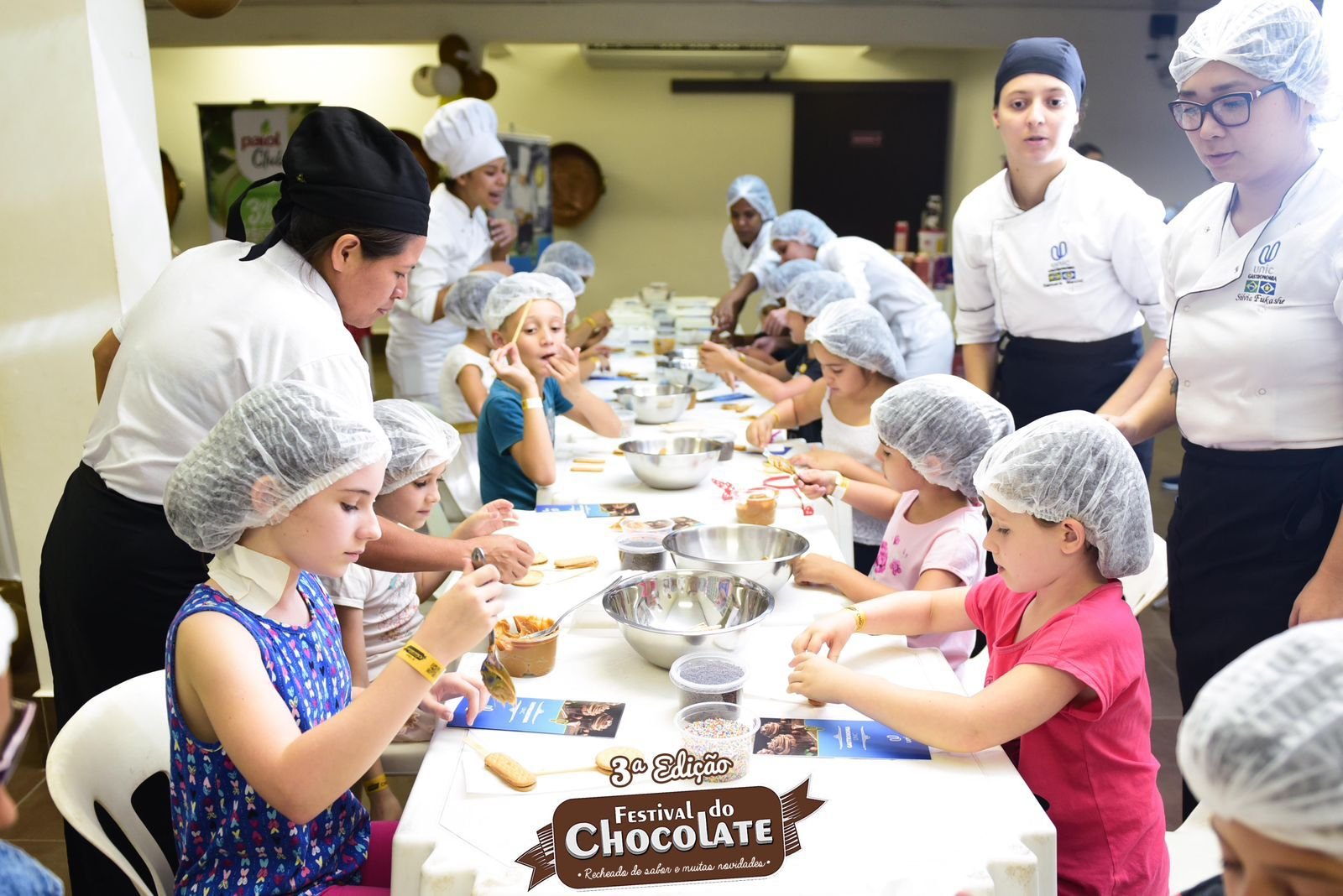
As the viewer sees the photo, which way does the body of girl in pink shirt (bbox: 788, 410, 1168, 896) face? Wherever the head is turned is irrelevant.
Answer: to the viewer's left

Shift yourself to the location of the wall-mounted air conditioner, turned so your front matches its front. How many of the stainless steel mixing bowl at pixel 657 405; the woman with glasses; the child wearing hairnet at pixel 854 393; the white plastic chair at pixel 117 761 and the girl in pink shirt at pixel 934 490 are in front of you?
5

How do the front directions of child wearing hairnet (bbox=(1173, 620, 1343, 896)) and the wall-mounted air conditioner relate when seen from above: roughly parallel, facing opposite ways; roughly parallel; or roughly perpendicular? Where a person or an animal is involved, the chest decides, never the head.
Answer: roughly perpendicular

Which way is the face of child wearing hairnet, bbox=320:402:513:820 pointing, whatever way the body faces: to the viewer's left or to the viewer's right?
to the viewer's right

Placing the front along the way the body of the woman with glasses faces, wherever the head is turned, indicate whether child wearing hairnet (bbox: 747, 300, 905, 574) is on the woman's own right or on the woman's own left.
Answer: on the woman's own right

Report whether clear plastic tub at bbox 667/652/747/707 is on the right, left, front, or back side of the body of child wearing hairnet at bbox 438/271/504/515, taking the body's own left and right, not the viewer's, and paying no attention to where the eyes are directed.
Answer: right

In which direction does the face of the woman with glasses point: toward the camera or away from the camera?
toward the camera

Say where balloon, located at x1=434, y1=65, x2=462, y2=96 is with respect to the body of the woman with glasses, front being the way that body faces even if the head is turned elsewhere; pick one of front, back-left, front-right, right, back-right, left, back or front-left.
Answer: right

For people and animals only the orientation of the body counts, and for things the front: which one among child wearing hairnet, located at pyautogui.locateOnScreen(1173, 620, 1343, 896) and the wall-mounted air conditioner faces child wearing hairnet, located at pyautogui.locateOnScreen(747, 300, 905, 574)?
the wall-mounted air conditioner

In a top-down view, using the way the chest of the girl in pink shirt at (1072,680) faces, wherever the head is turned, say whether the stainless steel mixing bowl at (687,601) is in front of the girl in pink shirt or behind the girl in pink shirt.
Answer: in front

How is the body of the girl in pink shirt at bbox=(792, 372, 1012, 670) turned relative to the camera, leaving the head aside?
to the viewer's left

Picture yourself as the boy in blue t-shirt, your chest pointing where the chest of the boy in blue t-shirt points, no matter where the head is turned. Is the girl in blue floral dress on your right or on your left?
on your right

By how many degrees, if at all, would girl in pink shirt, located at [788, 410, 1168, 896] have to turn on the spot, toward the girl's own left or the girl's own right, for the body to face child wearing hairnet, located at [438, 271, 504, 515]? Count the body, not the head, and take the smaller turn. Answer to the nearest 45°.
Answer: approximately 45° to the girl's own right

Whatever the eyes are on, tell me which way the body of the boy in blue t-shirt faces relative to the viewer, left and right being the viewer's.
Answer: facing the viewer and to the right of the viewer

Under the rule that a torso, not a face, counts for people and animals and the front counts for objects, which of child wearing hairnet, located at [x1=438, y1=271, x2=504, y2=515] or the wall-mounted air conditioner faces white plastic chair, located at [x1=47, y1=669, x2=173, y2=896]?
the wall-mounted air conditioner

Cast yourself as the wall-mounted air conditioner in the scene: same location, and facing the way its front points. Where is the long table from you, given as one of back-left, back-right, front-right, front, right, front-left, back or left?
front

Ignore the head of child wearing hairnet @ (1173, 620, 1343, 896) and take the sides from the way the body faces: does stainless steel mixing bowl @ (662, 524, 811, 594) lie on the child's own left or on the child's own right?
on the child's own right

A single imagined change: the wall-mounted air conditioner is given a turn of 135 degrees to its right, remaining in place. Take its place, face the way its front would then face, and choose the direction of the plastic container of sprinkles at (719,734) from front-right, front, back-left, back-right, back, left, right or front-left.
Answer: back-left

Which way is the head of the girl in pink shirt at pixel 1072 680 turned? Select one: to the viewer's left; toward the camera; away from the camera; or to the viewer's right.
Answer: to the viewer's left
